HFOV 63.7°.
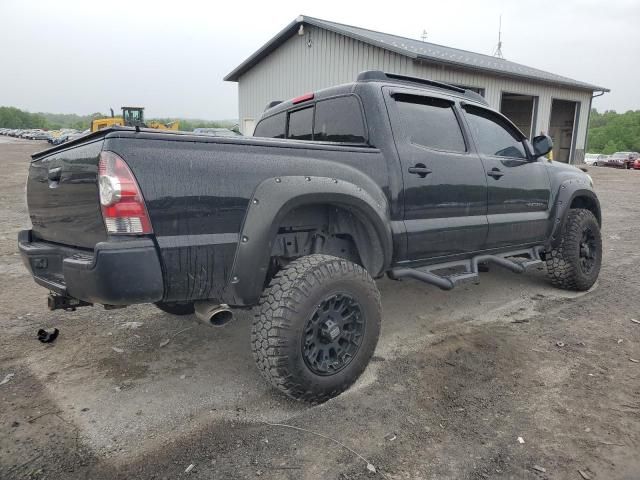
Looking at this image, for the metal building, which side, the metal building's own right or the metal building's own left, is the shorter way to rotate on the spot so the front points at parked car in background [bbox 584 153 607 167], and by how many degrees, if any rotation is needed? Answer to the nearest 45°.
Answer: approximately 90° to the metal building's own left

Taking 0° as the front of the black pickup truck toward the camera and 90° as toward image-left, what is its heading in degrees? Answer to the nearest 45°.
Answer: approximately 225°

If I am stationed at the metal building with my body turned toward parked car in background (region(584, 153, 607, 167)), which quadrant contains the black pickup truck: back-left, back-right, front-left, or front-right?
back-right

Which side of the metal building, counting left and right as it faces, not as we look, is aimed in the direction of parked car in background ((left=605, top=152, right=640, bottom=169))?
left

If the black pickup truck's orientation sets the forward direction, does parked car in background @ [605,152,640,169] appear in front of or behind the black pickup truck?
in front

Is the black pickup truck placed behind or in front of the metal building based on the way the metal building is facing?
in front

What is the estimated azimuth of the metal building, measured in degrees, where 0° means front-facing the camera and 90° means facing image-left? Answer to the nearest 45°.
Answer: approximately 315°

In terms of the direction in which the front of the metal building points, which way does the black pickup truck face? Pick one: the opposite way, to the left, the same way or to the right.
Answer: to the left

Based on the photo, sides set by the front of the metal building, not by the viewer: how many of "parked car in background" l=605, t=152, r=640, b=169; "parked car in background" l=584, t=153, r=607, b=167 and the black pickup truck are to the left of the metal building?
2
